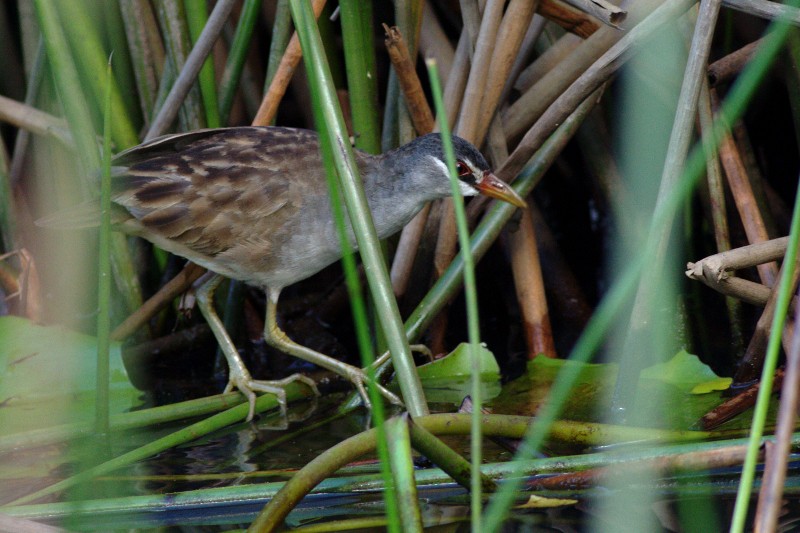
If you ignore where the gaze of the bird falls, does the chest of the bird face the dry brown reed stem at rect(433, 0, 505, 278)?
yes

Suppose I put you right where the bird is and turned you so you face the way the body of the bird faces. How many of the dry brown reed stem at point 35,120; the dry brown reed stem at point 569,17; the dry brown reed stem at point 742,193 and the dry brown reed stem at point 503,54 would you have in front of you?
3

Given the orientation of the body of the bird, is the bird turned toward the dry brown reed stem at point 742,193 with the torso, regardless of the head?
yes

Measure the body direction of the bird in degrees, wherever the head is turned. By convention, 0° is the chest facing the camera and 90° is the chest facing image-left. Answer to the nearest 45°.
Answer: approximately 270°

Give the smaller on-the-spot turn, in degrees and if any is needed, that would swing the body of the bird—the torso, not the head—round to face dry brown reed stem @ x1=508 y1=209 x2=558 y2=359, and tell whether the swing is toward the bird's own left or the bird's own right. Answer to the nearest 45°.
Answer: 0° — it already faces it

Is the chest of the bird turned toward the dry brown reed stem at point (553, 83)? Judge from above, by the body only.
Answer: yes
